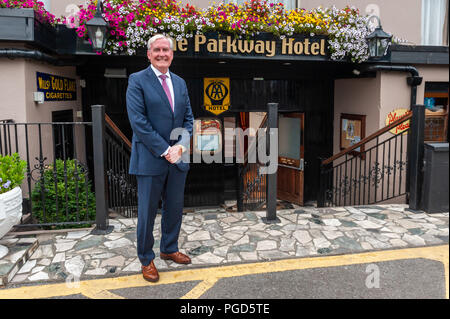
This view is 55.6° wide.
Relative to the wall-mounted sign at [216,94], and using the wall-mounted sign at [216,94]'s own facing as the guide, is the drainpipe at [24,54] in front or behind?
in front

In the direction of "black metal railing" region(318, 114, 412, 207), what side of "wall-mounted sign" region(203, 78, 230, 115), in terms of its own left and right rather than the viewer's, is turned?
left

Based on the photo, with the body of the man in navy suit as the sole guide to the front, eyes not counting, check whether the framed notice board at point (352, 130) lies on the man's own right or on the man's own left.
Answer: on the man's own left

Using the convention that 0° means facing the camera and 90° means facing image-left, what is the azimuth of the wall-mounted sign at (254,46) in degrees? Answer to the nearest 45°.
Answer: approximately 0°

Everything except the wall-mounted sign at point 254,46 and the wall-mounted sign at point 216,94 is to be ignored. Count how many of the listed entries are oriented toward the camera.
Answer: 2
